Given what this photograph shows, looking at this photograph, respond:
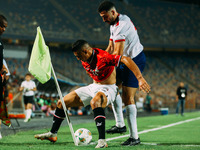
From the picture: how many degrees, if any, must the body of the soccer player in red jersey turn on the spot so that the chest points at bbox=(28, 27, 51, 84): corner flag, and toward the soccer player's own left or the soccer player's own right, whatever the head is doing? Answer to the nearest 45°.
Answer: approximately 45° to the soccer player's own right

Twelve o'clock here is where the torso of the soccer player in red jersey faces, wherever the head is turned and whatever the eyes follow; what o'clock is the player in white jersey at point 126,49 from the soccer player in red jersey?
The player in white jersey is roughly at 6 o'clock from the soccer player in red jersey.

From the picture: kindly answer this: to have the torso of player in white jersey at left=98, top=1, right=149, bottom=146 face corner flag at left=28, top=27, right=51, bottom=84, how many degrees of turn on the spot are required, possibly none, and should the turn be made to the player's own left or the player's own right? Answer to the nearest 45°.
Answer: approximately 45° to the player's own left

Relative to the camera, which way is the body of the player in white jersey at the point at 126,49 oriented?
to the viewer's left

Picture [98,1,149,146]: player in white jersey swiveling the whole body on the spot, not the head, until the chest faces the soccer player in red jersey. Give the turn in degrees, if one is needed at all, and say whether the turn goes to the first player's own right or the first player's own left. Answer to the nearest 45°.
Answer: approximately 45° to the first player's own left

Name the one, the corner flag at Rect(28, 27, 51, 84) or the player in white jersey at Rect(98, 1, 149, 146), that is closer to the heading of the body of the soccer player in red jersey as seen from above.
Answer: the corner flag

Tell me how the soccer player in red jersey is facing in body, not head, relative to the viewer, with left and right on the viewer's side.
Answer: facing the viewer and to the left of the viewer

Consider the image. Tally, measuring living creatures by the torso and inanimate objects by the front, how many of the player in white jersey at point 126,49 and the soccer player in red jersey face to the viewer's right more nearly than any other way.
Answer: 0
